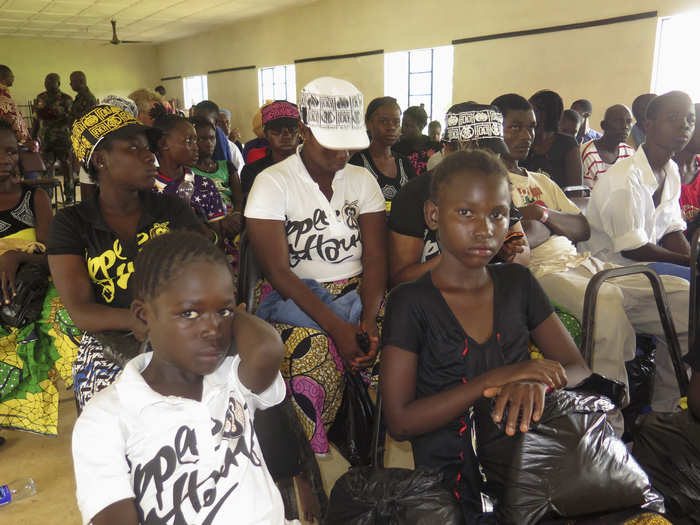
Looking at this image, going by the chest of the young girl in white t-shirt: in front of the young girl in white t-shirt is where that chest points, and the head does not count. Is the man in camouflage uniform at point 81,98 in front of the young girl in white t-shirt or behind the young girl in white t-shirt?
behind

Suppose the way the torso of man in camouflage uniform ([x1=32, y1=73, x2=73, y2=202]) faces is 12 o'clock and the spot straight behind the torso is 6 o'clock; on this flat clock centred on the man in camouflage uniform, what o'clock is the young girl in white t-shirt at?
The young girl in white t-shirt is roughly at 12 o'clock from the man in camouflage uniform.

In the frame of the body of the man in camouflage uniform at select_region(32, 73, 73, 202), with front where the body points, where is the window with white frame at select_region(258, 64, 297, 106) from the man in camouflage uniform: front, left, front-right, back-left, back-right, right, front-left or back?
back-left

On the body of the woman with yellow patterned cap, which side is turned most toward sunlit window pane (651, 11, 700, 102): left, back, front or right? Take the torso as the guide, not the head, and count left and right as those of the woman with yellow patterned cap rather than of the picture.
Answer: left

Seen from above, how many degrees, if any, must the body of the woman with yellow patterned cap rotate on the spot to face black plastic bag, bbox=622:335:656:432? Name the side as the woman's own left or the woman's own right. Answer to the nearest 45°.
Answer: approximately 45° to the woman's own left

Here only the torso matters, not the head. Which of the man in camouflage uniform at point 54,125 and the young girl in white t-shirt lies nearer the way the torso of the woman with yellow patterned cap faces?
the young girl in white t-shirt

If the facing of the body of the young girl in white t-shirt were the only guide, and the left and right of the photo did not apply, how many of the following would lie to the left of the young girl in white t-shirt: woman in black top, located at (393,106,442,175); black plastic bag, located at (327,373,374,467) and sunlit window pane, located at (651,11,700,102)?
3

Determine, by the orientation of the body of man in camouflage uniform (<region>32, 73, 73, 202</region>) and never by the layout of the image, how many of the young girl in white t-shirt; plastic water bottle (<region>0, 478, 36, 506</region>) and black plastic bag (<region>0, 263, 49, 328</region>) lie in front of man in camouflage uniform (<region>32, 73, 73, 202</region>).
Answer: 3

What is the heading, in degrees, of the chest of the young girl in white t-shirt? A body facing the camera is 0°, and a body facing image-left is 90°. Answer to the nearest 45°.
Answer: approximately 315°
